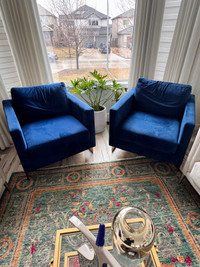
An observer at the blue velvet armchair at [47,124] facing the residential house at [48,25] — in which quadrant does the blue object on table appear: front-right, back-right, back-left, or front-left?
back-right

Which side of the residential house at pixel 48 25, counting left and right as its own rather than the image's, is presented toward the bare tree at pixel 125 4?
left

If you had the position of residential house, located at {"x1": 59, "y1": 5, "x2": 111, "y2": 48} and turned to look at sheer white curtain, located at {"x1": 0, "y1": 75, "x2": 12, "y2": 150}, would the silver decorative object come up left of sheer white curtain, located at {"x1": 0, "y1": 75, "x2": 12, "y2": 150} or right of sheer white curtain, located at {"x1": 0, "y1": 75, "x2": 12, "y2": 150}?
left

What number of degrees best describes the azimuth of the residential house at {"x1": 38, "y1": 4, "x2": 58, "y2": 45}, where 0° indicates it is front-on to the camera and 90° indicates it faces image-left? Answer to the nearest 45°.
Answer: approximately 0°

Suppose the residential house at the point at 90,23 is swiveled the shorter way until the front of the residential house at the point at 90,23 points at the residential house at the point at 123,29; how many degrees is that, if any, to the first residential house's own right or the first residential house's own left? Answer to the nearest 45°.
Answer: approximately 90° to the first residential house's own left

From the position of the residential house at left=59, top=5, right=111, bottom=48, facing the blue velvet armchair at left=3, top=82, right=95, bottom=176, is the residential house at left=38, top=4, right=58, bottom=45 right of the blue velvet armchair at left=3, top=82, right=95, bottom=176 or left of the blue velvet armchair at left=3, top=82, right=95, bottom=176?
right

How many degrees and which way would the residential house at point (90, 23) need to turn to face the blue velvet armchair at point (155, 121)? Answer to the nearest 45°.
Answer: approximately 45° to its left

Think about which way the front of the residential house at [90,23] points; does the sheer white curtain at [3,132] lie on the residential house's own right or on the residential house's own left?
on the residential house's own right

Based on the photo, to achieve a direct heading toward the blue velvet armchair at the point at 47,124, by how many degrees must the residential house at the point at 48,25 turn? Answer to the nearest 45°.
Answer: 0° — it already faces it

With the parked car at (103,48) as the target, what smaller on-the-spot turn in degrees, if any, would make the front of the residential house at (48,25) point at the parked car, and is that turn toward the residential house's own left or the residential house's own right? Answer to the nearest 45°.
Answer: approximately 90° to the residential house's own left
